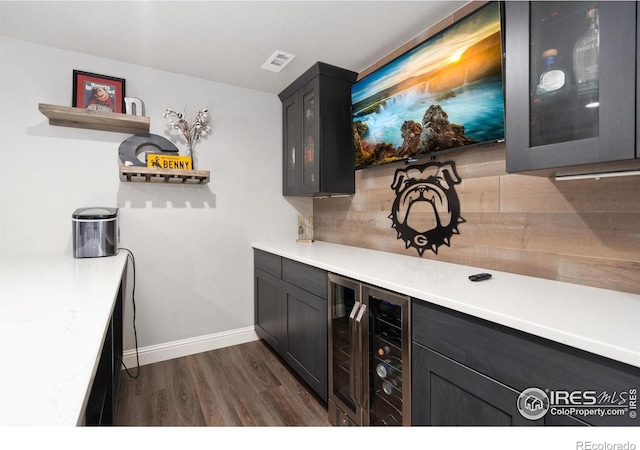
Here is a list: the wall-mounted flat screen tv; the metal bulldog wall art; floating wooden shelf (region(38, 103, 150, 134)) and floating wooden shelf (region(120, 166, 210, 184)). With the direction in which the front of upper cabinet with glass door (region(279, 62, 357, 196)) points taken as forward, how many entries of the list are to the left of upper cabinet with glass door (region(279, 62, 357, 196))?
2

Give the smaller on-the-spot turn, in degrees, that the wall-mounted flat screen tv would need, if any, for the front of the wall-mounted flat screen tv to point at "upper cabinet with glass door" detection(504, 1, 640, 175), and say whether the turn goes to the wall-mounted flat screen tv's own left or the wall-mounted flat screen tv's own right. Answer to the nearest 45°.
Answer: approximately 90° to the wall-mounted flat screen tv's own left

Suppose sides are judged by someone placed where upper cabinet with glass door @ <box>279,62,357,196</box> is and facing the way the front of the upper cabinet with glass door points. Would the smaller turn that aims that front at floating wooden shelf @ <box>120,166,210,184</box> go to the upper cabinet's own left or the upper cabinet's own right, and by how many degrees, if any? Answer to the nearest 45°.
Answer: approximately 45° to the upper cabinet's own right

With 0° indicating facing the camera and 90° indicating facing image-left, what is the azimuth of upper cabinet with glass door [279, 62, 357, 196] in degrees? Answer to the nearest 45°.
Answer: approximately 45°
